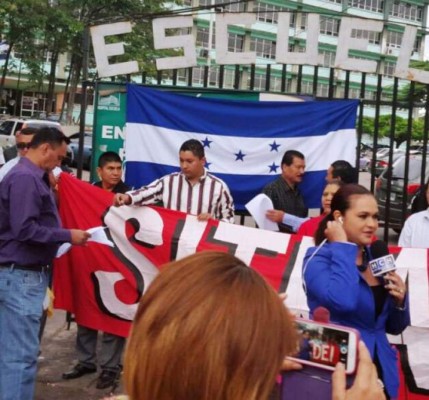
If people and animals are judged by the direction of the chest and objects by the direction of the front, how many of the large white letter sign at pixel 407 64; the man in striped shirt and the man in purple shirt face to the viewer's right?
1

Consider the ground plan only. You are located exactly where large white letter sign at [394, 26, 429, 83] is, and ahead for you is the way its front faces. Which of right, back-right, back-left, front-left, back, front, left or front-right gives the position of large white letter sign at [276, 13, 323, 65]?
right

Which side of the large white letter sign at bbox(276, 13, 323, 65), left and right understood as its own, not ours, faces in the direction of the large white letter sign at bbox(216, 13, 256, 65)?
right

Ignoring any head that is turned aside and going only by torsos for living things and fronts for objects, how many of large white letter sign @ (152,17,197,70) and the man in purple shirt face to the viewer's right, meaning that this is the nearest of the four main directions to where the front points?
1

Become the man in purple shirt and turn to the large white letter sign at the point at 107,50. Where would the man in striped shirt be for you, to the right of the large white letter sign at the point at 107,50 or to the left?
right

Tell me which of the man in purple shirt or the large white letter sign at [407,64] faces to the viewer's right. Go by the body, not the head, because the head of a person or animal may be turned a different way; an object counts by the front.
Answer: the man in purple shirt

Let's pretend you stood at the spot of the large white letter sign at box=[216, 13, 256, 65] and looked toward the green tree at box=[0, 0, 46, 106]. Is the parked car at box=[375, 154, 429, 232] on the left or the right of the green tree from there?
right

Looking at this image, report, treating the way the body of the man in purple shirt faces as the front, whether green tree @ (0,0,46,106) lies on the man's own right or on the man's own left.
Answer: on the man's own left

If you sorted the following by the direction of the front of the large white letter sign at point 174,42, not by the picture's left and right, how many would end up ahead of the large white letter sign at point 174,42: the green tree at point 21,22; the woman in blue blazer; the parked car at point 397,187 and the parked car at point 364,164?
1

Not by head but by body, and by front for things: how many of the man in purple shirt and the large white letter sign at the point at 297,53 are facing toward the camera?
1
